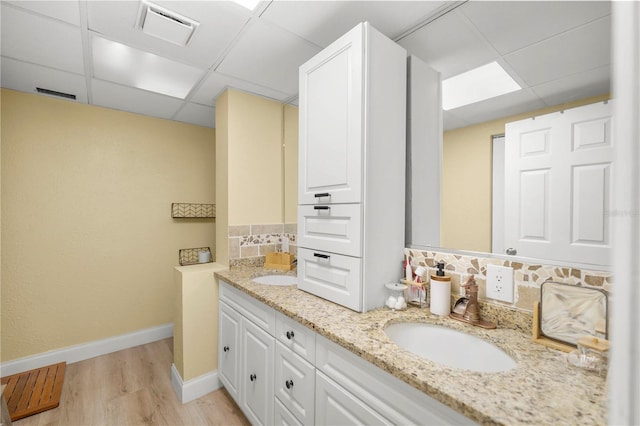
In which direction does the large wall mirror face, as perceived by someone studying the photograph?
facing the viewer and to the left of the viewer

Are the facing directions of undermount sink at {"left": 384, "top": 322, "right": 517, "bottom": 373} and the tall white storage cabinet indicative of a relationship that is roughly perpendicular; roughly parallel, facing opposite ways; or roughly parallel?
roughly parallel

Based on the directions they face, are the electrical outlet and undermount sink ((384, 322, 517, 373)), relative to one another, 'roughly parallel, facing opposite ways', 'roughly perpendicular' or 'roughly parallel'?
roughly parallel

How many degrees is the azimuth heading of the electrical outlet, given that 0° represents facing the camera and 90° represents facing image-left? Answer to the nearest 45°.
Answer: approximately 45°

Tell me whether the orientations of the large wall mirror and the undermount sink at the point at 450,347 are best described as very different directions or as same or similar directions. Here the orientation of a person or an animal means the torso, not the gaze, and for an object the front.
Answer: same or similar directions

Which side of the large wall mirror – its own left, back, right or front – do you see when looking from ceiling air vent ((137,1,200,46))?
front

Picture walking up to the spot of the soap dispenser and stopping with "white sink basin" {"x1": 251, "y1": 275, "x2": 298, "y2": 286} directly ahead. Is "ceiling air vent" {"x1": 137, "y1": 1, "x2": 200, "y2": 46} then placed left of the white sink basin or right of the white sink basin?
left

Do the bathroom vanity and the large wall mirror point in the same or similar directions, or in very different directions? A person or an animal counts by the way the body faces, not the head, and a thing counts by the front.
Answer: same or similar directions
